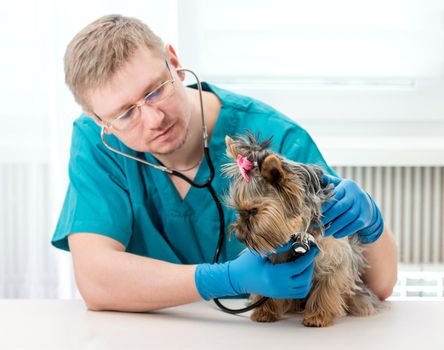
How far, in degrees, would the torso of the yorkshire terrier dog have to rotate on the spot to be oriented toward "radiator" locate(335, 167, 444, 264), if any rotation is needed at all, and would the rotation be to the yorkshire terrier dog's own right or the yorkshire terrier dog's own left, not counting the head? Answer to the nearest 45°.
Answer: approximately 135° to the yorkshire terrier dog's own right

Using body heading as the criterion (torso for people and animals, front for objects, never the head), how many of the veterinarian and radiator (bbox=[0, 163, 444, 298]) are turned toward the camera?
2

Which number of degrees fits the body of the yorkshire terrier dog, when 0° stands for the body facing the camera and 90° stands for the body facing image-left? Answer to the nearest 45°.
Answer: approximately 45°

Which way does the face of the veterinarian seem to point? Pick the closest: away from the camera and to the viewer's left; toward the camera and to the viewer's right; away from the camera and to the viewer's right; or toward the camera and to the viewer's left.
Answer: toward the camera and to the viewer's right

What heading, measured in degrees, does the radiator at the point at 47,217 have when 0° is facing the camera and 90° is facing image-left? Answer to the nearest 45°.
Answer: approximately 0°

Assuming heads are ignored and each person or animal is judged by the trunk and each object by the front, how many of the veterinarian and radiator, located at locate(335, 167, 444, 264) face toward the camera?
2

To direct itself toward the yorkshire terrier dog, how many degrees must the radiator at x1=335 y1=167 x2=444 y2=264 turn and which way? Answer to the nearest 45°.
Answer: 0° — it already faces it
